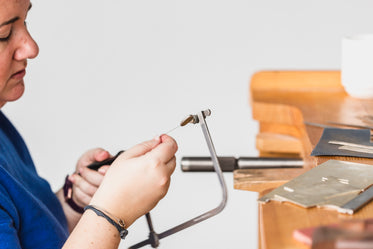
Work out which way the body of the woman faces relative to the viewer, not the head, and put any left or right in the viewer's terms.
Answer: facing to the right of the viewer

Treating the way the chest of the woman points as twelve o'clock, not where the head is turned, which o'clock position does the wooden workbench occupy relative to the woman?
The wooden workbench is roughly at 11 o'clock from the woman.

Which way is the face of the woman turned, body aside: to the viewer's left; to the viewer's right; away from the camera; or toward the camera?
to the viewer's right
